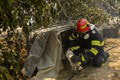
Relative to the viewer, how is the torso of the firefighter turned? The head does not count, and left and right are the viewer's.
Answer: facing the viewer and to the left of the viewer
